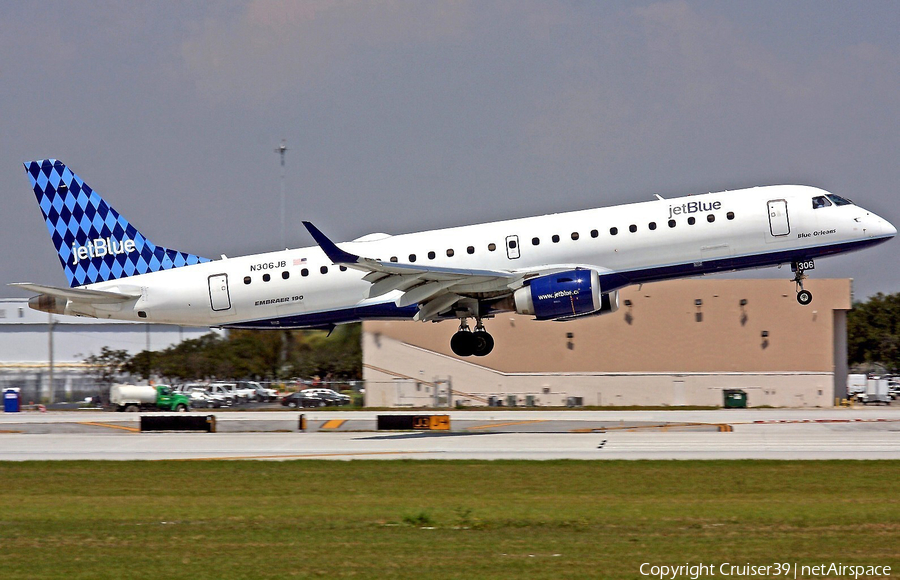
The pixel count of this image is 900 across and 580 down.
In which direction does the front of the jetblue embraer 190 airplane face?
to the viewer's right
